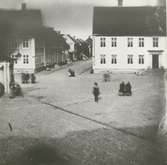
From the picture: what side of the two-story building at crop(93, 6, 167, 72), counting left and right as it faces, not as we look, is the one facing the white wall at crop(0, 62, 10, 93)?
front

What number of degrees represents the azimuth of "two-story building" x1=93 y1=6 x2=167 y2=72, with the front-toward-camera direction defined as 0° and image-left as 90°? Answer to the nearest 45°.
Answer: approximately 0°
